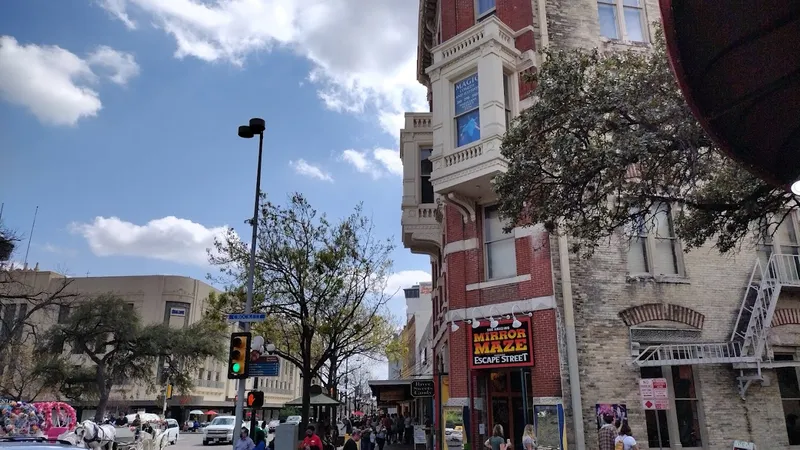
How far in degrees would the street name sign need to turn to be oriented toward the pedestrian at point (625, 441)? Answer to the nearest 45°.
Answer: approximately 90° to its left

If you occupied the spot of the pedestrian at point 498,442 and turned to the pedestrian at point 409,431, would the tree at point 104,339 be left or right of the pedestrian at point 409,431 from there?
left

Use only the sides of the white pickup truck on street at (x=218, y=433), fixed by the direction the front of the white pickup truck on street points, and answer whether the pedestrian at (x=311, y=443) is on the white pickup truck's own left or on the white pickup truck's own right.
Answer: on the white pickup truck's own left

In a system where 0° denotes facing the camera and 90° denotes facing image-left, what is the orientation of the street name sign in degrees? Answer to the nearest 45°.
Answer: approximately 0°

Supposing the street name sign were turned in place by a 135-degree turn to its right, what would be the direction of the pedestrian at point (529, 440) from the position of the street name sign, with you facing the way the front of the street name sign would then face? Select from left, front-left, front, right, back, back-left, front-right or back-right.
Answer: back-right

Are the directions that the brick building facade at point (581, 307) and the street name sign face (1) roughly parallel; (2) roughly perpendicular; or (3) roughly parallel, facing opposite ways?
roughly perpendicular

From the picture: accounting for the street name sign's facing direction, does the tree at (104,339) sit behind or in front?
behind

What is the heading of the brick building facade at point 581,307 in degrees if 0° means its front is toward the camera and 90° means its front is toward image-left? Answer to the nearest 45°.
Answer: approximately 45°

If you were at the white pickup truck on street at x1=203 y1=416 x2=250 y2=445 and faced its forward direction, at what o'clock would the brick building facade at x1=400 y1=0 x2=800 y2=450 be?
The brick building facade is roughly at 10 o'clock from the white pickup truck on street.

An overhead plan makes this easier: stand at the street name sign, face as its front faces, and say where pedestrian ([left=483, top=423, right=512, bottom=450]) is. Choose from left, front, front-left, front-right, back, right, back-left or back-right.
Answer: left

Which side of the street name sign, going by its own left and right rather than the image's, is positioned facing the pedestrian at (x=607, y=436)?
left
